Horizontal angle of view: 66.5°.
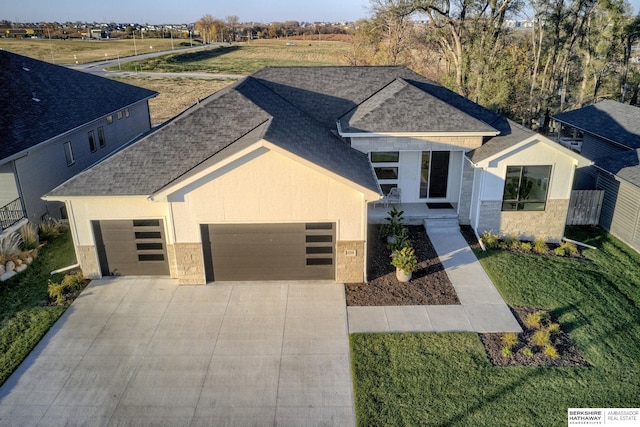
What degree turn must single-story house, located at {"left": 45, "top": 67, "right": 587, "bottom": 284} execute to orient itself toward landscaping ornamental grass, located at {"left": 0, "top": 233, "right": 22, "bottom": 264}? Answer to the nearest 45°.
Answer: approximately 90° to its right

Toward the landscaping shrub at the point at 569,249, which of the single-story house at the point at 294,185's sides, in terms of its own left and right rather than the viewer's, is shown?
left

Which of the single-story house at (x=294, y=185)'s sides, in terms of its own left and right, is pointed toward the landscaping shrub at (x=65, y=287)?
right

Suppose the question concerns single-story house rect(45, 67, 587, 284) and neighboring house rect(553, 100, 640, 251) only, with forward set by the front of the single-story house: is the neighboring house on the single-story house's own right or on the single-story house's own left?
on the single-story house's own left

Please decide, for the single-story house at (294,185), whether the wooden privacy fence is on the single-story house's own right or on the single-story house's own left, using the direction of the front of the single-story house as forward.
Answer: on the single-story house's own left

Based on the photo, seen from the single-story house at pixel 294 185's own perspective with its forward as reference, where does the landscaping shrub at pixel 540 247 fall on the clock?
The landscaping shrub is roughly at 9 o'clock from the single-story house.

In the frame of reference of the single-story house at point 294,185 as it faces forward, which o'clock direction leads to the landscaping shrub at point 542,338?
The landscaping shrub is roughly at 10 o'clock from the single-story house.

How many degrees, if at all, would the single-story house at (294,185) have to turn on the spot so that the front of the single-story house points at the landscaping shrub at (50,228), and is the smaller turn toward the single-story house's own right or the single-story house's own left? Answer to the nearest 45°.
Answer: approximately 90° to the single-story house's own right

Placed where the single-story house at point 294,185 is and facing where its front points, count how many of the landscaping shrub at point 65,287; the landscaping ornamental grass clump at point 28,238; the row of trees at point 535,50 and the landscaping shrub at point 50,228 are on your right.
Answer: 3

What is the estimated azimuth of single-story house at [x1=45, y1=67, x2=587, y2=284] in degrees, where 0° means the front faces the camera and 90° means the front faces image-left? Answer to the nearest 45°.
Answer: approximately 0°

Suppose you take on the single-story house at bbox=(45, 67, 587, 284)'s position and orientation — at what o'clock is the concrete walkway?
The concrete walkway is roughly at 10 o'clock from the single-story house.
